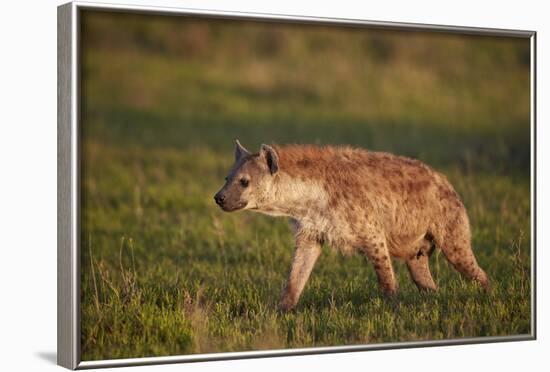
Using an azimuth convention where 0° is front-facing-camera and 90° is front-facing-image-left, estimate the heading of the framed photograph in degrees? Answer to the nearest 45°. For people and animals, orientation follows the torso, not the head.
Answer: approximately 315°
